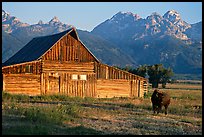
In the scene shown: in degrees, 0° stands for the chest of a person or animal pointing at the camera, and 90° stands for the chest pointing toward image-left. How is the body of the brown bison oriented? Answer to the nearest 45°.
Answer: approximately 45°

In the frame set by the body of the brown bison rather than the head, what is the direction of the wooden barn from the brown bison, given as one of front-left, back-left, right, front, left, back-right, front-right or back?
right
